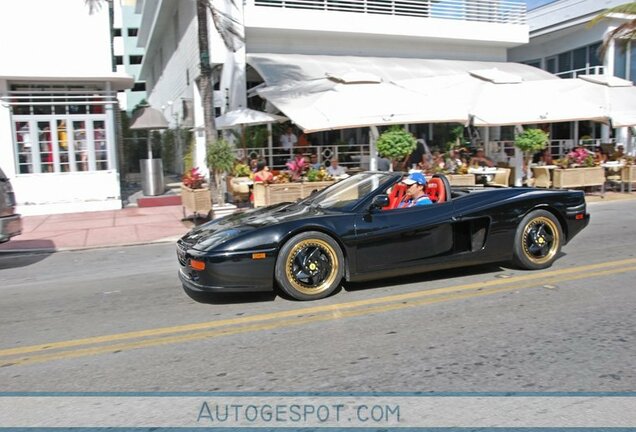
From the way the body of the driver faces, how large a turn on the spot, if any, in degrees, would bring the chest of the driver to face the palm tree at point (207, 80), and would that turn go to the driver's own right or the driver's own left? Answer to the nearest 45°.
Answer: approximately 45° to the driver's own right

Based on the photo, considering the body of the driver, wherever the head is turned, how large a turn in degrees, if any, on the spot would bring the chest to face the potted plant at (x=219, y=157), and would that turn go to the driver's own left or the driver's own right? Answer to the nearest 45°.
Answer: approximately 45° to the driver's own right

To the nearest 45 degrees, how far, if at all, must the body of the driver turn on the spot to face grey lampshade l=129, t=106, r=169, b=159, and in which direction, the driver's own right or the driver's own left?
approximately 45° to the driver's own right

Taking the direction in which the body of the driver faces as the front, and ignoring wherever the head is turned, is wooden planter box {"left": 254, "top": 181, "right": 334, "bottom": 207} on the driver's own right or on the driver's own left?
on the driver's own right

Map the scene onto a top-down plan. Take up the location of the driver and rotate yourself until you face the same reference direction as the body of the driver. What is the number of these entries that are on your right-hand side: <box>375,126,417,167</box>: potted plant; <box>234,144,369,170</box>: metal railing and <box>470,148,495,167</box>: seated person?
3

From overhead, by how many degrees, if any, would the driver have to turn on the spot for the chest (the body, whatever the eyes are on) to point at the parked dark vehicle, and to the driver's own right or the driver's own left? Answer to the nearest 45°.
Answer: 0° — they already face it

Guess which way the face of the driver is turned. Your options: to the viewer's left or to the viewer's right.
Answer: to the viewer's left

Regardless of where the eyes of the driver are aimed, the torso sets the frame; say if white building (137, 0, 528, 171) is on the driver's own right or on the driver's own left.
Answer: on the driver's own right

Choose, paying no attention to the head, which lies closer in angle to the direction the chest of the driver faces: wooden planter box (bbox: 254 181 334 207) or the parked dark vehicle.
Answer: the parked dark vehicle

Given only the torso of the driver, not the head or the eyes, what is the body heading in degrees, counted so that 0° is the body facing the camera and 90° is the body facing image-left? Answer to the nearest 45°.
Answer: approximately 90°

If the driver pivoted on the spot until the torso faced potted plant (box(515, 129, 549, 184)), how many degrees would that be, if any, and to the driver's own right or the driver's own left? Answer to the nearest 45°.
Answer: approximately 90° to the driver's own right

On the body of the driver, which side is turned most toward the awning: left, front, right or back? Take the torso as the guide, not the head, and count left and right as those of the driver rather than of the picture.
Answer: right

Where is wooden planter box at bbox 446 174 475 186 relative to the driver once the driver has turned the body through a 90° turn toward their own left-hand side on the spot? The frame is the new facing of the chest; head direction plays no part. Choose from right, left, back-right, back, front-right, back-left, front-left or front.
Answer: back
